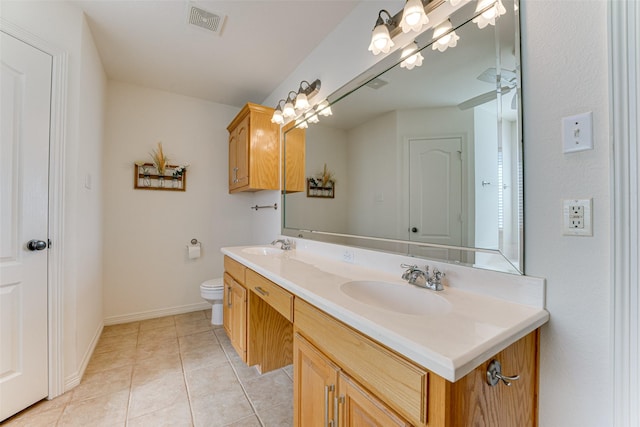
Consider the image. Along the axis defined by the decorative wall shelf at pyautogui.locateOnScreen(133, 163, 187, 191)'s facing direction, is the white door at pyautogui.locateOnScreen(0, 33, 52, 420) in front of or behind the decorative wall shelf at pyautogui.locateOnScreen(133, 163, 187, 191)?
in front

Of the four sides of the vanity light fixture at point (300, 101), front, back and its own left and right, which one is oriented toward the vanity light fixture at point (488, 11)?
left

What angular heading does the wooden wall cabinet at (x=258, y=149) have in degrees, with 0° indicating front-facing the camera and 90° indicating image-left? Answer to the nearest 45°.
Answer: approximately 90°

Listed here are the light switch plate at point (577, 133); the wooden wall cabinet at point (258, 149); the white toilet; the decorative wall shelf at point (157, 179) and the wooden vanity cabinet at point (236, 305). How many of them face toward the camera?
2

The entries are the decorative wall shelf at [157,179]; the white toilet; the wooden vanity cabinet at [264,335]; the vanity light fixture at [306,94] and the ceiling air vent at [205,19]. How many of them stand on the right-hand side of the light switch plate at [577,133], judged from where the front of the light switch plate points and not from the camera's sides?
5

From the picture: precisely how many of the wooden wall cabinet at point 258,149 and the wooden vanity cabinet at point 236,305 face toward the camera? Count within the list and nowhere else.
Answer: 0
